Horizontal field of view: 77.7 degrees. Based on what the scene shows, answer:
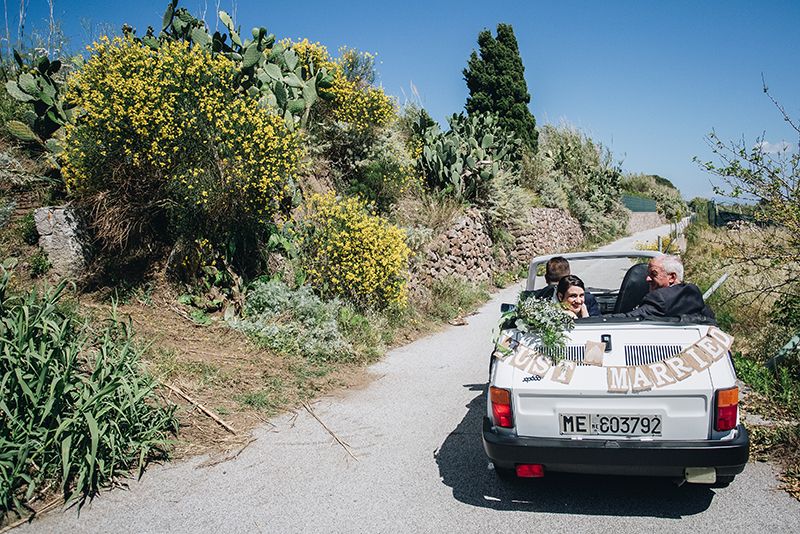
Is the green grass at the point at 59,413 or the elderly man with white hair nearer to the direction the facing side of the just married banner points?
the green grass

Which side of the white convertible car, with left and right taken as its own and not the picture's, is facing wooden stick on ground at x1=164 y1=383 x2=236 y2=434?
left

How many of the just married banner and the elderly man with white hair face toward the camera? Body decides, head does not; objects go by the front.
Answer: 1

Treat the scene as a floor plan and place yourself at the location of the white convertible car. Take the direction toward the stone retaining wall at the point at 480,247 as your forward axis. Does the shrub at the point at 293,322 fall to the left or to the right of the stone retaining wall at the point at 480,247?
left

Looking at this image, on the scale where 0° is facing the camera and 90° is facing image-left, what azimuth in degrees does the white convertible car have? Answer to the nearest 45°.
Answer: approximately 180°

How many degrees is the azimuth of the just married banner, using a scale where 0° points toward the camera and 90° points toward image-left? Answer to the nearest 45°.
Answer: approximately 0°

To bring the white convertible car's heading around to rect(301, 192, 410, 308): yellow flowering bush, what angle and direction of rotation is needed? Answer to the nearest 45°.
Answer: approximately 45° to its left

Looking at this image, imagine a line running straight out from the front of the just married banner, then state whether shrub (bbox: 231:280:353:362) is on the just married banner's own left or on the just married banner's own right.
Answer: on the just married banner's own right

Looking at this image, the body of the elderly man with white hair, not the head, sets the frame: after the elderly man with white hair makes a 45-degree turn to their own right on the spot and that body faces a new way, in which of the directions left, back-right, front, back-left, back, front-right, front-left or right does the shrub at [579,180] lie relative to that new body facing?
front

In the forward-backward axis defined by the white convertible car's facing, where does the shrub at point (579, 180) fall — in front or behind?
in front

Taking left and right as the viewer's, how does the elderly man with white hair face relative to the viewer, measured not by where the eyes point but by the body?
facing away from the viewer and to the left of the viewer
